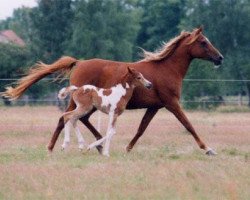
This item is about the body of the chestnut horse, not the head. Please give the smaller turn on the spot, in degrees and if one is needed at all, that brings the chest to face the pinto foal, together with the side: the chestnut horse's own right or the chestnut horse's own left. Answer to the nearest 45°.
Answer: approximately 135° to the chestnut horse's own right

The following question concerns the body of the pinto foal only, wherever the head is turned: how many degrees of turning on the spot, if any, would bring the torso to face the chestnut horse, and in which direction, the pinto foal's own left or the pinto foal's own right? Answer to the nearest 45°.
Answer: approximately 45° to the pinto foal's own left

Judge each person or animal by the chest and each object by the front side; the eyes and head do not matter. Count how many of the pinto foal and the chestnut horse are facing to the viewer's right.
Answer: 2

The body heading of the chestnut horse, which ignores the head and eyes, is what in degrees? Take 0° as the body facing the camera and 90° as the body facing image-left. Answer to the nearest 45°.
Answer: approximately 270°

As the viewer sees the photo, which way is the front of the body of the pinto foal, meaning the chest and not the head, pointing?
to the viewer's right

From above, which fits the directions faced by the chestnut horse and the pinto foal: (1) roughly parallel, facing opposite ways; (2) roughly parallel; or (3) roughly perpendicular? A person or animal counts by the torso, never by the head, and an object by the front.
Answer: roughly parallel
